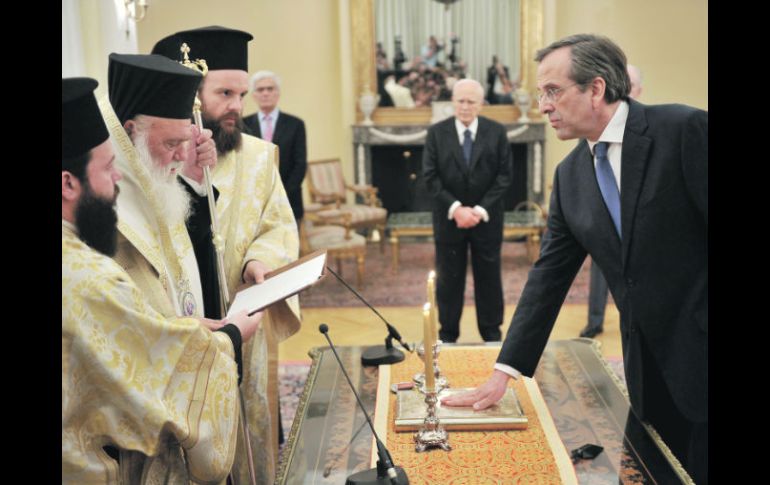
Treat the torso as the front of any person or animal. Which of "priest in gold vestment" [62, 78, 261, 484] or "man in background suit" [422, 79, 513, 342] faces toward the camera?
the man in background suit

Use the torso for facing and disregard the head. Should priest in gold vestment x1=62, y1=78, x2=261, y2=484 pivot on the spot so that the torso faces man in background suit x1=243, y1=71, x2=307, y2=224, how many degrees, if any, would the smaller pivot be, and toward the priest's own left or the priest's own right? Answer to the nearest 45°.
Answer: approximately 90° to the priest's own left

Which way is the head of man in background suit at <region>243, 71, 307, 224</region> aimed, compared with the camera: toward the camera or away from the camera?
toward the camera

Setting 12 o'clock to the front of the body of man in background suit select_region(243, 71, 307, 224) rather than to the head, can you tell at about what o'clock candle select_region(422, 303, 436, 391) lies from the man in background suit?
The candle is roughly at 12 o'clock from the man in background suit.

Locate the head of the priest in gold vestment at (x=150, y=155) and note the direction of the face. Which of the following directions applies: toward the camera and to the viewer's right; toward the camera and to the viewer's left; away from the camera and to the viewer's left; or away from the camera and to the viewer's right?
toward the camera and to the viewer's right

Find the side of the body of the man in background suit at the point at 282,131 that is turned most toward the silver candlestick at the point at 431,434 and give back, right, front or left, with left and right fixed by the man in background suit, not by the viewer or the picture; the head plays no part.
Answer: front

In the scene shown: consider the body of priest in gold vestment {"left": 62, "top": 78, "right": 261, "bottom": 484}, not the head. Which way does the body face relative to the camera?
to the viewer's right

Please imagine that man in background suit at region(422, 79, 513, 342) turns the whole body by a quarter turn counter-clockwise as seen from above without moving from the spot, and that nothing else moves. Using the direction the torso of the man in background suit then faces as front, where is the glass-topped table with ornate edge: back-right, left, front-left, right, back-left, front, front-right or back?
right

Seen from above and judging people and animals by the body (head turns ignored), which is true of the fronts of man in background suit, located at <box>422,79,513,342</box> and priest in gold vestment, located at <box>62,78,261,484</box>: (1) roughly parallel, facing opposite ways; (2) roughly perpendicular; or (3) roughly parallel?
roughly perpendicular

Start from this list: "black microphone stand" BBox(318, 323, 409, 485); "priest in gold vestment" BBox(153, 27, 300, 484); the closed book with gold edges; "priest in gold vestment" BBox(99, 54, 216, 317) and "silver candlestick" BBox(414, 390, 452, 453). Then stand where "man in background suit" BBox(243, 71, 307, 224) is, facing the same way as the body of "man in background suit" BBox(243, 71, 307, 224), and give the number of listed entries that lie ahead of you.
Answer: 5

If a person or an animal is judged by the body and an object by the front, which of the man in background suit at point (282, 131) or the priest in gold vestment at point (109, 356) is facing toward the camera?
the man in background suit

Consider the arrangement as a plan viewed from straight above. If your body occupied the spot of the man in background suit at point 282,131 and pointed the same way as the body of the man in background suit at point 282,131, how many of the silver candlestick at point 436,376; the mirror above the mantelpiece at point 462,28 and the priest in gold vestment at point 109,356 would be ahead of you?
2

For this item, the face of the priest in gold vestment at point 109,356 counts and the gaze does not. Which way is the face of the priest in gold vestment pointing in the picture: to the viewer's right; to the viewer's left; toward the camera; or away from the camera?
to the viewer's right

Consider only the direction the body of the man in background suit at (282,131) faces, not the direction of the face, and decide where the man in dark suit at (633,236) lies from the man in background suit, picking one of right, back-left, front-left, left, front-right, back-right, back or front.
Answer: front

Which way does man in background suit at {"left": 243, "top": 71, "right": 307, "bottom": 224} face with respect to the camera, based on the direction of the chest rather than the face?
toward the camera

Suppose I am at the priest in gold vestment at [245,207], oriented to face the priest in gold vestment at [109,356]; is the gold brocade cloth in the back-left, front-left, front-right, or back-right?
front-left
